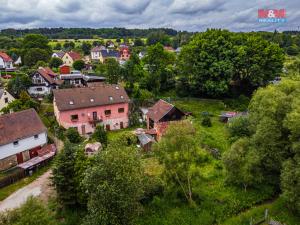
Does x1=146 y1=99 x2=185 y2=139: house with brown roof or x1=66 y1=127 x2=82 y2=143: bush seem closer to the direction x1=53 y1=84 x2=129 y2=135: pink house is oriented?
the bush

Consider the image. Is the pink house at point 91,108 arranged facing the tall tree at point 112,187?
yes

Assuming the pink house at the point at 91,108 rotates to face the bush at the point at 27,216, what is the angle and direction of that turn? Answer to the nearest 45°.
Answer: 0° — it already faces it

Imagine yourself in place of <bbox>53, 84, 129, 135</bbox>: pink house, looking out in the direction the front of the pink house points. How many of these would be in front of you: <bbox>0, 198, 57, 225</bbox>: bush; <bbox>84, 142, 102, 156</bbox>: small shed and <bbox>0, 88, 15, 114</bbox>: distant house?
2

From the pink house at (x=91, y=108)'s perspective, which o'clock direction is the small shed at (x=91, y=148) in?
The small shed is roughly at 12 o'clock from the pink house.

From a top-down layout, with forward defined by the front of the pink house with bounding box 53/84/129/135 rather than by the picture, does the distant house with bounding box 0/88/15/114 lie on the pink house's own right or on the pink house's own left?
on the pink house's own right

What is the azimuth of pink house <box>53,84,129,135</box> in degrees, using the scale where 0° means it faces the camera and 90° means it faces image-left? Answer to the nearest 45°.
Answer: approximately 0°
